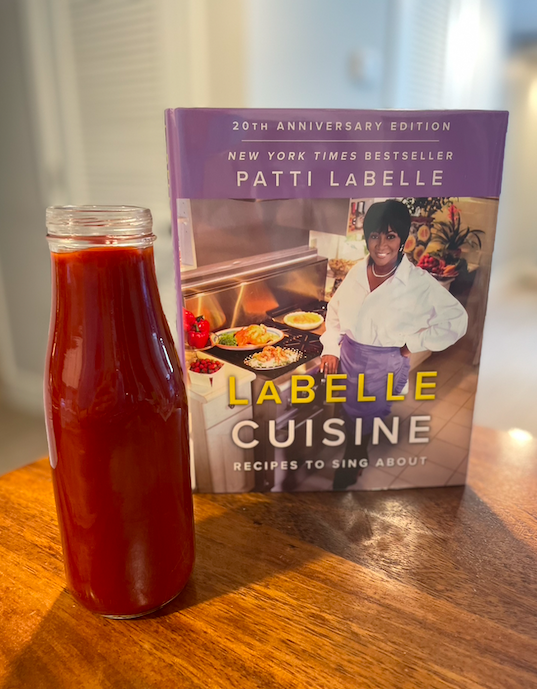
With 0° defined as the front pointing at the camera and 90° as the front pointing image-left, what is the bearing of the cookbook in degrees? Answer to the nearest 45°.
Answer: approximately 0°
